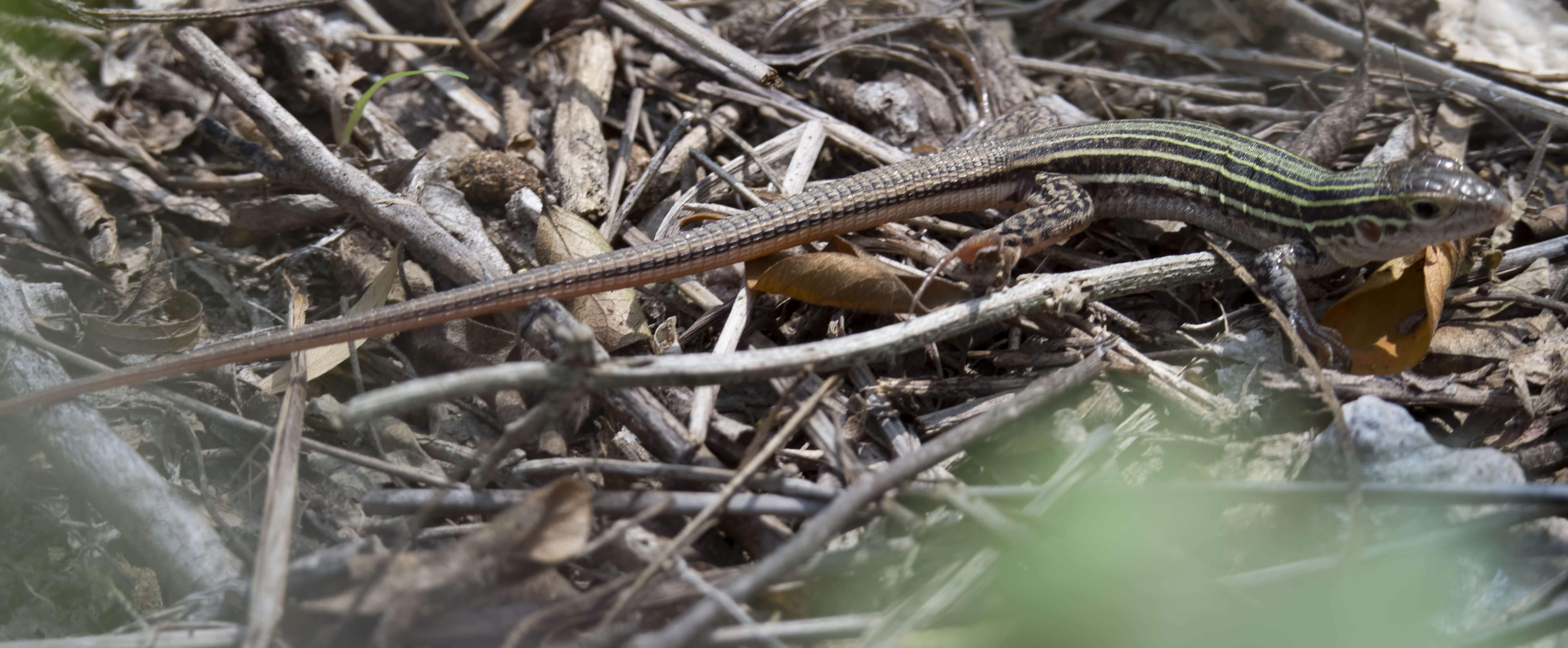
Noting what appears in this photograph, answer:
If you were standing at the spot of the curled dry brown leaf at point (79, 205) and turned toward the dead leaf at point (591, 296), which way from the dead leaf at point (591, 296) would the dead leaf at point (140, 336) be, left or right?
right

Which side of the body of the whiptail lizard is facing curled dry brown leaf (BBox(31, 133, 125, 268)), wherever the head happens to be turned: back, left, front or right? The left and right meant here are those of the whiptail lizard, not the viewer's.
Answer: back

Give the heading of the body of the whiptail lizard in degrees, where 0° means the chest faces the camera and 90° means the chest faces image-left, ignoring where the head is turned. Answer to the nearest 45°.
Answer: approximately 270°

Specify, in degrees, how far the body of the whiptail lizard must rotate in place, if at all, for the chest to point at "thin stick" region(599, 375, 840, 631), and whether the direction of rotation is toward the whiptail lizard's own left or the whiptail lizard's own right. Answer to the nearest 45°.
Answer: approximately 135° to the whiptail lizard's own right

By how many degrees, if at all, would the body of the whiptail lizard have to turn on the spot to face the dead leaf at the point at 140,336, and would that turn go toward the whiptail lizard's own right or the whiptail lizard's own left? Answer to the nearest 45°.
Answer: approximately 180°

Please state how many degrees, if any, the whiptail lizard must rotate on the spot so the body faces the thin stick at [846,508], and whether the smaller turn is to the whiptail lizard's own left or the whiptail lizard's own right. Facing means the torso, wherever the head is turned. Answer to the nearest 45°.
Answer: approximately 135° to the whiptail lizard's own right
